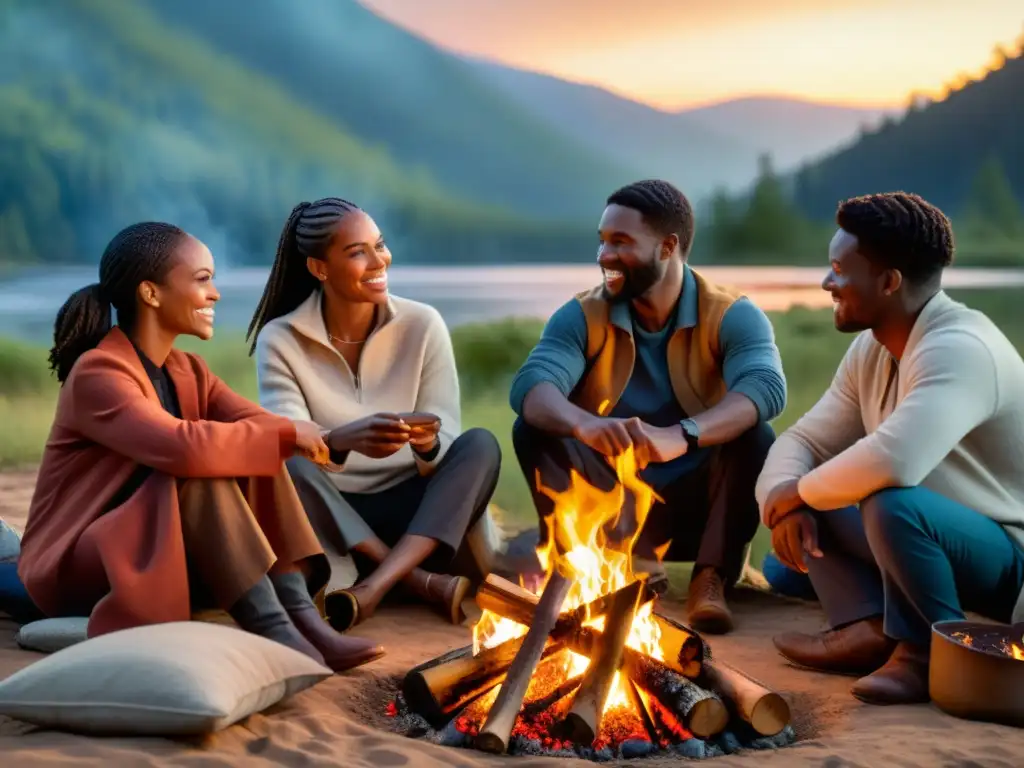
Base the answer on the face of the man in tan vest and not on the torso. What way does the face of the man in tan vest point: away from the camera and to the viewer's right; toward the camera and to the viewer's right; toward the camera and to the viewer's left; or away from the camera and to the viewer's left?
toward the camera and to the viewer's left

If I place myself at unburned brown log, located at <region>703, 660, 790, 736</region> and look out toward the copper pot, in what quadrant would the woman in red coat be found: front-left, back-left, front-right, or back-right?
back-left

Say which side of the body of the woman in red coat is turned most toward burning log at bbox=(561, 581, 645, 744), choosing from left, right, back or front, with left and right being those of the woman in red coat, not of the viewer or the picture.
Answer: front

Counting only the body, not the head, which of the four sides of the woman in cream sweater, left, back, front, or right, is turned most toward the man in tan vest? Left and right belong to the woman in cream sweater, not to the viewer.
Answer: left

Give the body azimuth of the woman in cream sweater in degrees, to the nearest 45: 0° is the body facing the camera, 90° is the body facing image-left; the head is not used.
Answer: approximately 0°

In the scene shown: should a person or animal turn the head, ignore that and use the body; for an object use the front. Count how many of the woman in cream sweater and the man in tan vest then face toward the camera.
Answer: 2

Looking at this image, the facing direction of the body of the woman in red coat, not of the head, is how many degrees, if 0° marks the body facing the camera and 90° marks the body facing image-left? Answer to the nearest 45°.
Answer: approximately 315°

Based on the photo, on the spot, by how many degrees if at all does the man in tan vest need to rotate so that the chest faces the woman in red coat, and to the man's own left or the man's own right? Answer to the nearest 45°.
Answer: approximately 45° to the man's own right

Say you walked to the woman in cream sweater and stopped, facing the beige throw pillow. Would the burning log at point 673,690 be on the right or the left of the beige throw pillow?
left

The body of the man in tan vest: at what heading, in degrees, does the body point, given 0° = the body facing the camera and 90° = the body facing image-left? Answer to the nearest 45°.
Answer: approximately 0°

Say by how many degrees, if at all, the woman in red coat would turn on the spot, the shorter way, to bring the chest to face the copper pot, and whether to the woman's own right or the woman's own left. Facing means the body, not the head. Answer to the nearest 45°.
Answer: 0° — they already face it

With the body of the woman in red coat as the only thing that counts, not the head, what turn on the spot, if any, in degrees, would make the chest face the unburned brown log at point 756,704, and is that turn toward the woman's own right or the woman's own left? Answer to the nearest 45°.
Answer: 0° — they already face it

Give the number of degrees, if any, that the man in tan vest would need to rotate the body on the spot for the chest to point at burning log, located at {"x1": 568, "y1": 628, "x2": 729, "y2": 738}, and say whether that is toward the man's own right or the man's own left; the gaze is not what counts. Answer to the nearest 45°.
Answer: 0° — they already face it

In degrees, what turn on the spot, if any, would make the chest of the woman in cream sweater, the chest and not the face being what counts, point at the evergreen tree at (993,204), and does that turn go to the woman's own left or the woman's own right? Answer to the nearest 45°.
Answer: approximately 135° to the woman's own left

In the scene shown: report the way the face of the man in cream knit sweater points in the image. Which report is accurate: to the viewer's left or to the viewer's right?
to the viewer's left

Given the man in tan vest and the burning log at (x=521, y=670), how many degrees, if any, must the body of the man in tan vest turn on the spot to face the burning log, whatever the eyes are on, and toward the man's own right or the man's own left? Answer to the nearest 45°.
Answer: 0° — they already face it

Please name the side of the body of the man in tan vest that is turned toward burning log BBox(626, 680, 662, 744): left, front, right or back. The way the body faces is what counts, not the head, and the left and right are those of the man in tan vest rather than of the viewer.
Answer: front
